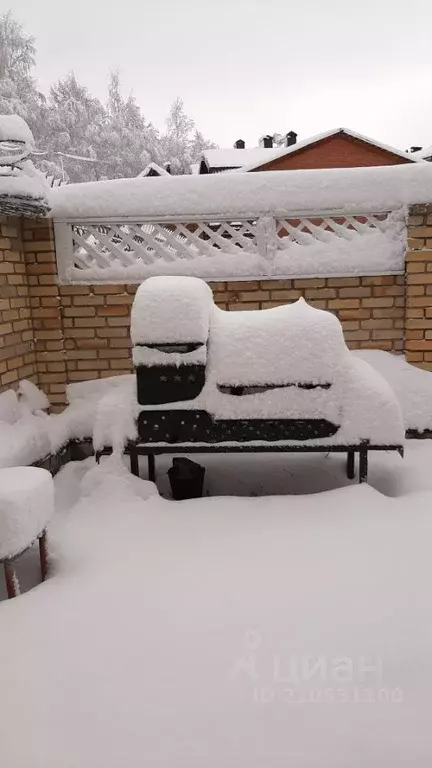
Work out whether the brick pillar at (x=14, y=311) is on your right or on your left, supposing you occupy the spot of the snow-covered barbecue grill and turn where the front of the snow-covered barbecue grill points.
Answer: on your right

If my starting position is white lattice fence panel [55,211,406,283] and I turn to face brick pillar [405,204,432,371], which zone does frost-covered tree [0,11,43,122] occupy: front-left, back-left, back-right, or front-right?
back-left

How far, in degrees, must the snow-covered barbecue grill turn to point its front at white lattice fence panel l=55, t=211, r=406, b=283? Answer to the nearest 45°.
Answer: approximately 180°

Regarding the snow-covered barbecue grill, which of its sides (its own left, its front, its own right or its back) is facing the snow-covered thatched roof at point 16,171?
right

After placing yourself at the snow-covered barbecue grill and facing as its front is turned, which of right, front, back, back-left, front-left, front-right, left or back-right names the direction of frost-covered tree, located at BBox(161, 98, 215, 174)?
back

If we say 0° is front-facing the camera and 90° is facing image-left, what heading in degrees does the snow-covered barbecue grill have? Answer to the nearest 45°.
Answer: approximately 0°

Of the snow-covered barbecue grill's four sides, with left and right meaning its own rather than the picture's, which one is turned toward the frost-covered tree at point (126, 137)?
back

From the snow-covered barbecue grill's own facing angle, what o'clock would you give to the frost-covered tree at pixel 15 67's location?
The frost-covered tree is roughly at 5 o'clock from the snow-covered barbecue grill.

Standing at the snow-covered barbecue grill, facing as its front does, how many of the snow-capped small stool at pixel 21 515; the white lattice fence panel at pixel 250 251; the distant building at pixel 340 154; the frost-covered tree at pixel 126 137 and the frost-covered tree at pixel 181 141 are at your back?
4

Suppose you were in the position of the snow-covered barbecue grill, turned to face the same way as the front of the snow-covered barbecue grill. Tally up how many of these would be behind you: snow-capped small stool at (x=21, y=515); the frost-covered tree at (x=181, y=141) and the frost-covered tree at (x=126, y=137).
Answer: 2

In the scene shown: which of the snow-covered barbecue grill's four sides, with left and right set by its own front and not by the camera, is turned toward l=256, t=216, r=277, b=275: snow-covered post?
back

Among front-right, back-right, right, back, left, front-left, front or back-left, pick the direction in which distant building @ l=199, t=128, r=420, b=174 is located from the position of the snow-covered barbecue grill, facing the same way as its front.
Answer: back
